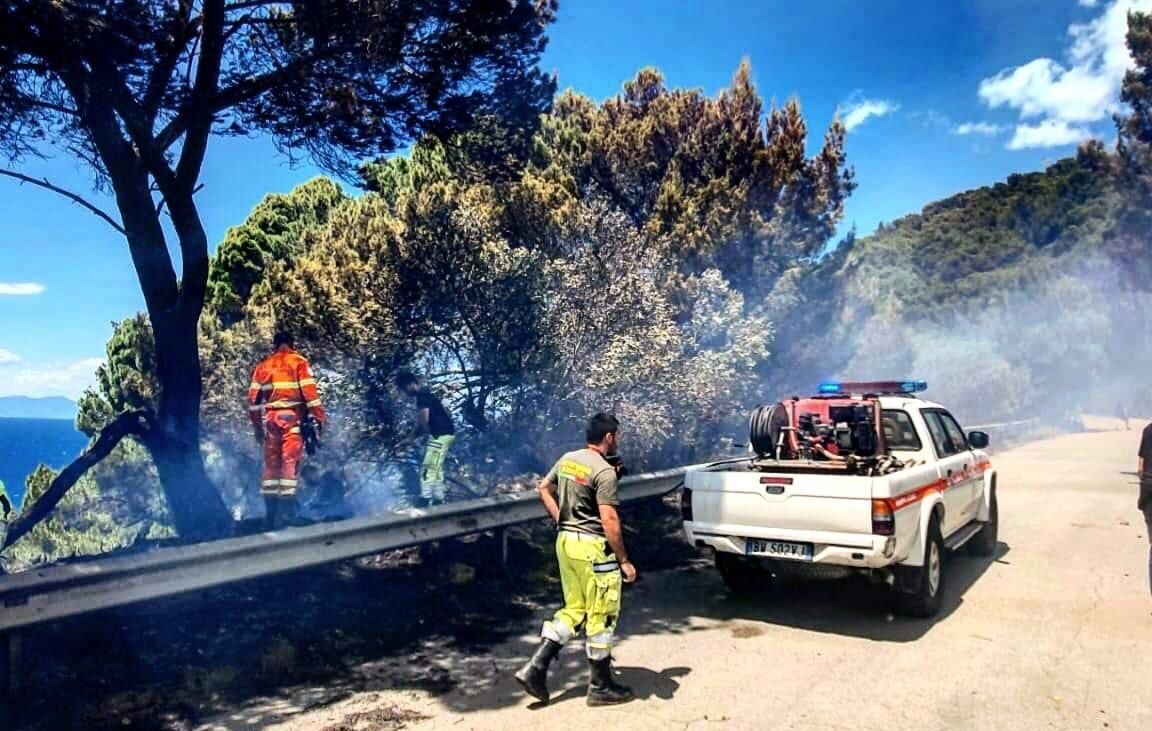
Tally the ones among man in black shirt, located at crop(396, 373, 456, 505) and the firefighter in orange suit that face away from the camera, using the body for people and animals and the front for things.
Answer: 1

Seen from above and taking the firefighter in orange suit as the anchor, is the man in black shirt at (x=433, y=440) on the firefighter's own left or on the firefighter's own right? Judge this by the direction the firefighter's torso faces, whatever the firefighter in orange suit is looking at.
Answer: on the firefighter's own right

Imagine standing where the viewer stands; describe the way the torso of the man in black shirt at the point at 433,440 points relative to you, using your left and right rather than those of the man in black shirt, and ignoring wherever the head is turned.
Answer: facing to the left of the viewer

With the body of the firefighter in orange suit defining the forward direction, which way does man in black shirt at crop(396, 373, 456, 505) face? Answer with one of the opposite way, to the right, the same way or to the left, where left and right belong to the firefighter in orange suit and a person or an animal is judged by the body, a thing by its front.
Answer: to the left

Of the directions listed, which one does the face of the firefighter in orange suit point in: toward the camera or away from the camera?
away from the camera

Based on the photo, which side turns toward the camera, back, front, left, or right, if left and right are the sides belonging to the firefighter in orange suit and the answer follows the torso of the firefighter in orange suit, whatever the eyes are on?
back

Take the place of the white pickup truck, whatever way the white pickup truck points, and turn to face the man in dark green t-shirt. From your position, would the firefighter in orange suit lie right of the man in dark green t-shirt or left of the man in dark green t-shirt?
right

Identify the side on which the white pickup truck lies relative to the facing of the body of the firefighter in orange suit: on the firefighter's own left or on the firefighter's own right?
on the firefighter's own right

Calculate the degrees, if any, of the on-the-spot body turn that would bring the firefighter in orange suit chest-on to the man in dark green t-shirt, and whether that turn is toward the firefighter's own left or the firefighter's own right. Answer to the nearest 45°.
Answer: approximately 135° to the firefighter's own right
